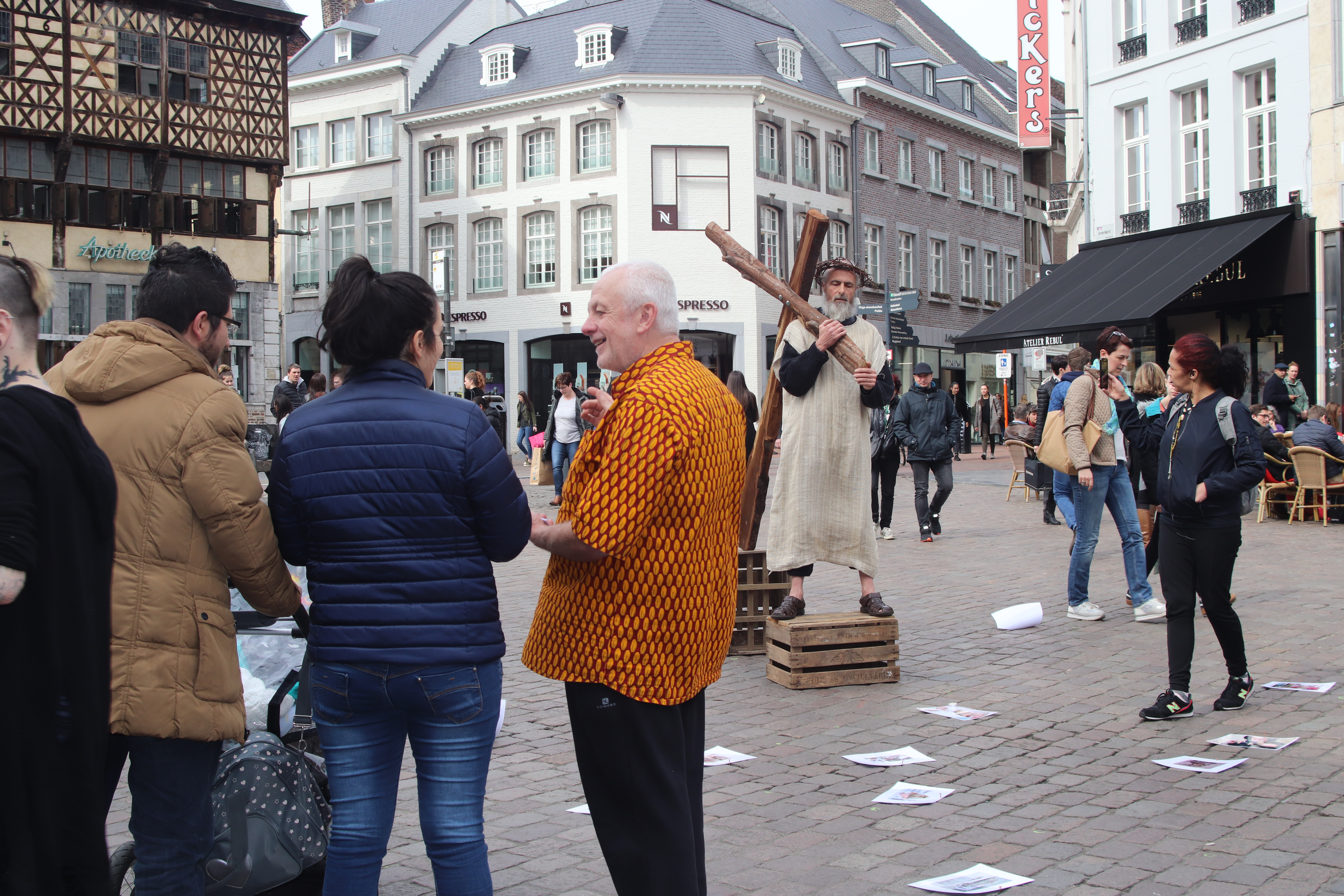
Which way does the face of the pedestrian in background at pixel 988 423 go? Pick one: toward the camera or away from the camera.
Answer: toward the camera

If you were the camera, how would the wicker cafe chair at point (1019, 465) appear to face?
facing away from the viewer

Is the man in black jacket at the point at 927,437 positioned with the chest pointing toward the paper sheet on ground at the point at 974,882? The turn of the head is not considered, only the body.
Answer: yes

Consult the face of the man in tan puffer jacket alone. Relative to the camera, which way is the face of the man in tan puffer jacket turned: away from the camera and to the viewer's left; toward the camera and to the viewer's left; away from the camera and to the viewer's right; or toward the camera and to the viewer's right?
away from the camera and to the viewer's right

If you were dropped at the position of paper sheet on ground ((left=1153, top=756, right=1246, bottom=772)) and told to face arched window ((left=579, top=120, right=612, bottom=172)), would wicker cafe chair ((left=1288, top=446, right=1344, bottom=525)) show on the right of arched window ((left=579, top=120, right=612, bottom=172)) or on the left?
right

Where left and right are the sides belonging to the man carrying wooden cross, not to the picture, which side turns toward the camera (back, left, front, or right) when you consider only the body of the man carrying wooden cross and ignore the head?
front

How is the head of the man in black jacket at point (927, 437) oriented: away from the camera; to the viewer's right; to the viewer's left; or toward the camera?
toward the camera

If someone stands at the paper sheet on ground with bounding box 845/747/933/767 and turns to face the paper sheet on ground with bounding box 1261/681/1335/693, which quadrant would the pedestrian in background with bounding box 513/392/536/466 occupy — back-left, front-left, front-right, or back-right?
front-left

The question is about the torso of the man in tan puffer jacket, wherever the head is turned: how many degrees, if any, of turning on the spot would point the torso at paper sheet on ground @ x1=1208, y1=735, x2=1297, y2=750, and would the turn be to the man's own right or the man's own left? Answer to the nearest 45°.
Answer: approximately 45° to the man's own right

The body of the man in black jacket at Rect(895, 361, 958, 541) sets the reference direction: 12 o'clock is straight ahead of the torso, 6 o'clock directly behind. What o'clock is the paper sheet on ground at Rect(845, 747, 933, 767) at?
The paper sheet on ground is roughly at 12 o'clock from the man in black jacket.

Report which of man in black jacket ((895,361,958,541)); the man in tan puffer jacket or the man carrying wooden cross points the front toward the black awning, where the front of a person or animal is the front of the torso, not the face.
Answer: the man in tan puffer jacket

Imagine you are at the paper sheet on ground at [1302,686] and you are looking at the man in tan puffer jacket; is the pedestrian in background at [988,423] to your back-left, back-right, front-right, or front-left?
back-right

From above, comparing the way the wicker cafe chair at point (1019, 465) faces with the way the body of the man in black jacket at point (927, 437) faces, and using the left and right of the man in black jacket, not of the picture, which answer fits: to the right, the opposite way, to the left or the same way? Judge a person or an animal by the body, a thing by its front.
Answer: the opposite way

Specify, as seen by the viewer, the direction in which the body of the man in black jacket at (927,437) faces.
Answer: toward the camera

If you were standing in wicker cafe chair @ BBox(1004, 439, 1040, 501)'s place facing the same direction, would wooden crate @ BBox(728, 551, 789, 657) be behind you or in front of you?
behind

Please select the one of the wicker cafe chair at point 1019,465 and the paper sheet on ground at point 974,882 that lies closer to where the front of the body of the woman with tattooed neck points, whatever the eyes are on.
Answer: the wicker cafe chair

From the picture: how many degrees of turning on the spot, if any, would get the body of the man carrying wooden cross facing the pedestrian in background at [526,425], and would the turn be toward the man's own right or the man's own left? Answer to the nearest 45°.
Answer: approximately 180°
